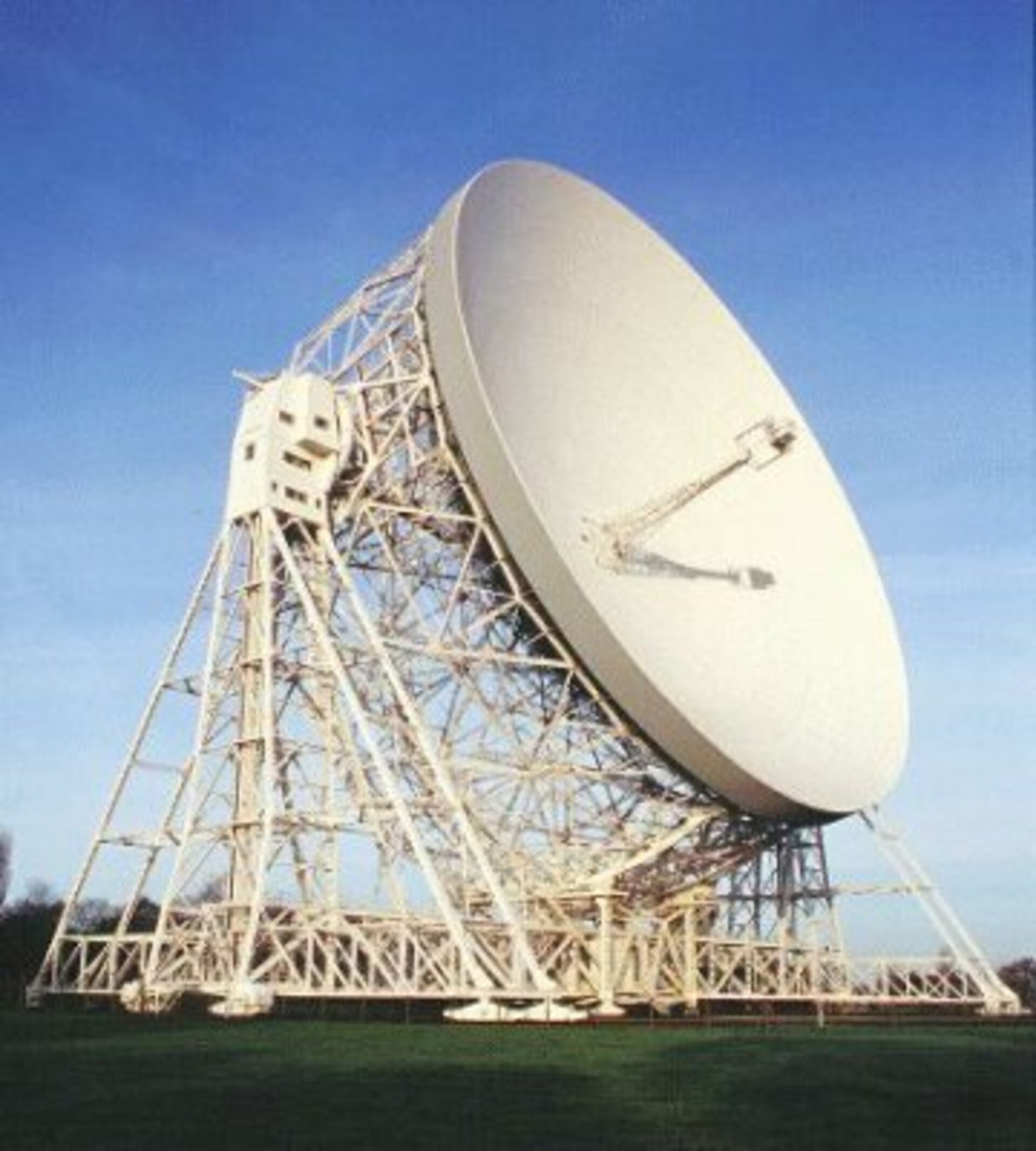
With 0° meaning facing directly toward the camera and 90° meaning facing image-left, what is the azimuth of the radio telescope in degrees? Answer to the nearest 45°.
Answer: approximately 315°

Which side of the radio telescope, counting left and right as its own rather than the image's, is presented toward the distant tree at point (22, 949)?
back
